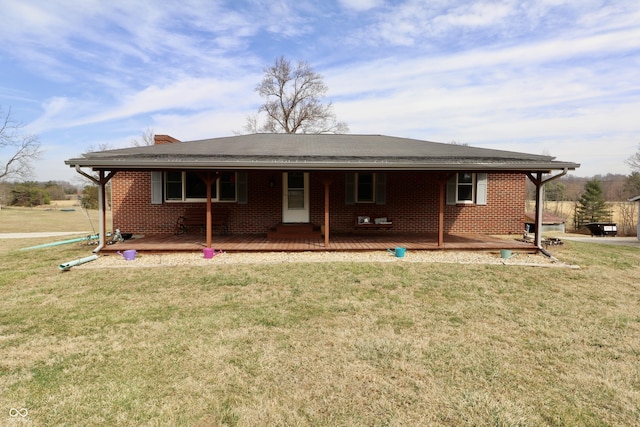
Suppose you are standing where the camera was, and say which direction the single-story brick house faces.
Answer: facing the viewer

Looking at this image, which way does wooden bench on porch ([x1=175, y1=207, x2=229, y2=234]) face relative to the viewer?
toward the camera

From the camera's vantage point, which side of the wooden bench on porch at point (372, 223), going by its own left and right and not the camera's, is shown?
front

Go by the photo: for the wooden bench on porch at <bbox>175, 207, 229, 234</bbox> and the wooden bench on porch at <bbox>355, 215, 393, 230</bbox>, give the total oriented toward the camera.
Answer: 2

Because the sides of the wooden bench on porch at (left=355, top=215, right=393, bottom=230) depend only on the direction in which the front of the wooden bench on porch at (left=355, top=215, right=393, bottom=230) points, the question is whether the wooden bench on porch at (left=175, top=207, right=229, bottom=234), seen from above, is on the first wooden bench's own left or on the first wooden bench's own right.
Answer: on the first wooden bench's own right

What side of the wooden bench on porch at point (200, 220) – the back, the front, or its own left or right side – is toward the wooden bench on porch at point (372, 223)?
left
